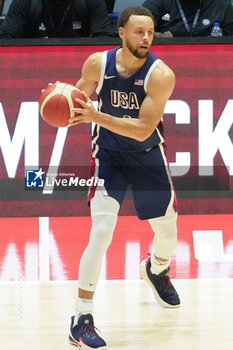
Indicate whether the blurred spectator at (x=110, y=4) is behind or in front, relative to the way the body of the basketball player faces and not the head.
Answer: behind

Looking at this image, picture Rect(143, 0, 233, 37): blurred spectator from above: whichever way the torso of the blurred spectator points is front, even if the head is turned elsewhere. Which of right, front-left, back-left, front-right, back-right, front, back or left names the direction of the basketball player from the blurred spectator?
front

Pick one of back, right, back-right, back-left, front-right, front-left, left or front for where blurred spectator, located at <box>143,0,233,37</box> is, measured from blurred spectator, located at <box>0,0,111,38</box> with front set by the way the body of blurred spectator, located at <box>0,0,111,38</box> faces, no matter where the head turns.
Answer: left

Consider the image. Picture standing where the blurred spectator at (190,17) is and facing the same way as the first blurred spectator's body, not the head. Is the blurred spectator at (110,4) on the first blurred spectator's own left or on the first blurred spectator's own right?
on the first blurred spectator's own right

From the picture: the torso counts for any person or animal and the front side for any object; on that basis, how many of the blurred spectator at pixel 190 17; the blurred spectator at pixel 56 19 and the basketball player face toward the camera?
3

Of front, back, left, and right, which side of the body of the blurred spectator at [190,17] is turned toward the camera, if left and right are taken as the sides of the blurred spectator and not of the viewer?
front

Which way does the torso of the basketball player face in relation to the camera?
toward the camera

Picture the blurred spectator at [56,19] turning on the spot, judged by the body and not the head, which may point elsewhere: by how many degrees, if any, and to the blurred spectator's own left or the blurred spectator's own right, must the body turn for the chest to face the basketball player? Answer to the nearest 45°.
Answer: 0° — they already face them

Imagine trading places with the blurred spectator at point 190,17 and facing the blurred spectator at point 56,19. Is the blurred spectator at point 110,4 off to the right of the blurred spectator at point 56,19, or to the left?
right

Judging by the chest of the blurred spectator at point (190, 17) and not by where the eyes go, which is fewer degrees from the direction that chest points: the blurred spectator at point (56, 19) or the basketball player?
the basketball player

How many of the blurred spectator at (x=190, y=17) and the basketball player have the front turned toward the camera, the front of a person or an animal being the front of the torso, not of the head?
2
